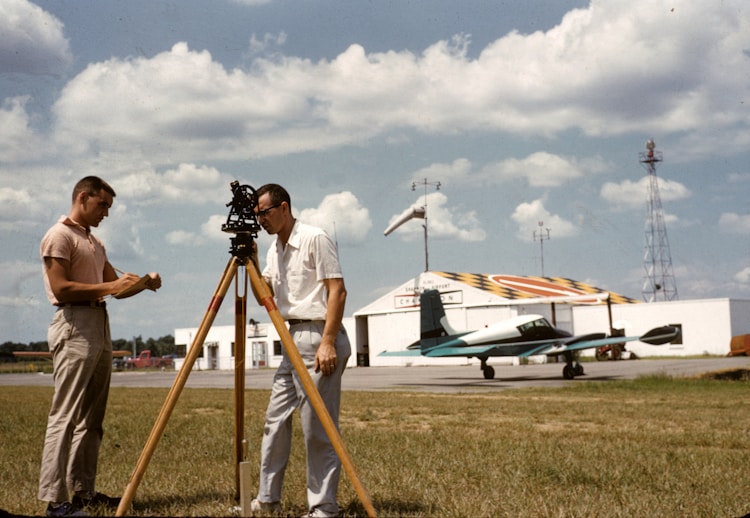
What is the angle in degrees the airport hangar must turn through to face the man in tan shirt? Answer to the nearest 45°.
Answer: approximately 45° to its left

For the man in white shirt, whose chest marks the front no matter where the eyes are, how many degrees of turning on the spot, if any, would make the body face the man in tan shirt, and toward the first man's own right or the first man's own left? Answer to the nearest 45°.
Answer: approximately 45° to the first man's own right

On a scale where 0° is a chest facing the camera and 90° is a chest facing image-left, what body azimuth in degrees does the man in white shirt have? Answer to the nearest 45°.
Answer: approximately 45°

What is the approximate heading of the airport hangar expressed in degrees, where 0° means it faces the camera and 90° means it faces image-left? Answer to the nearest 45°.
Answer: approximately 45°

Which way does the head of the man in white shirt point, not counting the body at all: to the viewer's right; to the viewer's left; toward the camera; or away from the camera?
to the viewer's left
